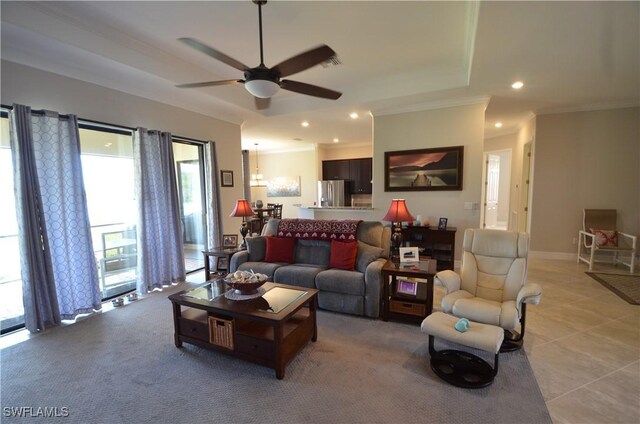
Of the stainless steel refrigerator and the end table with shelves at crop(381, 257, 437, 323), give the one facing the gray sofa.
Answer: the stainless steel refrigerator

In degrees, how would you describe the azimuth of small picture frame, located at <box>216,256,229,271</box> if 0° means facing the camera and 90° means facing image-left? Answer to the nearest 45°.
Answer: approximately 0°

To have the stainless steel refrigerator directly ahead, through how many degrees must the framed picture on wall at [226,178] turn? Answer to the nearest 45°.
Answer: approximately 90° to its left

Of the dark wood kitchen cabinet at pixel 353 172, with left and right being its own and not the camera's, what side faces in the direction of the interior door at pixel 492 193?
left

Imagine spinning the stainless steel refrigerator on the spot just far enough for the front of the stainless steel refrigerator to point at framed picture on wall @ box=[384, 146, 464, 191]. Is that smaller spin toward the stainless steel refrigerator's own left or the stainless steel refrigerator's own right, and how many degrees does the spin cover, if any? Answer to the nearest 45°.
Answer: approximately 45° to the stainless steel refrigerator's own left

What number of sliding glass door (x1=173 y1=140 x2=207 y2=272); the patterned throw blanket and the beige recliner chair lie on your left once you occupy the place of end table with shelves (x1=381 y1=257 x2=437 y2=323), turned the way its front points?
1

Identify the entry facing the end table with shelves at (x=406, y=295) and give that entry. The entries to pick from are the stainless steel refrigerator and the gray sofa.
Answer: the stainless steel refrigerator

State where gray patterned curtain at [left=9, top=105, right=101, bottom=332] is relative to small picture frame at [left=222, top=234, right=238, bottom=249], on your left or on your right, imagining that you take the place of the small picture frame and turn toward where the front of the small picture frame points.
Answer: on your right

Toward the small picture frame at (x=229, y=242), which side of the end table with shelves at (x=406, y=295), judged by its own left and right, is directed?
right

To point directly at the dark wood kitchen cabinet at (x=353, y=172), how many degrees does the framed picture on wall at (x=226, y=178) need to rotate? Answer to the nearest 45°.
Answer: approximately 90° to its left

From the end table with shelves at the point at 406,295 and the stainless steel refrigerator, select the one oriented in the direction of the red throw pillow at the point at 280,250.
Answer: the stainless steel refrigerator
